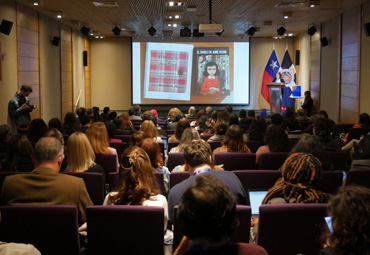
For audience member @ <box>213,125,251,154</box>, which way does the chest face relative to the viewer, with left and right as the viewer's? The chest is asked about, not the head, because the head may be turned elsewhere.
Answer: facing away from the viewer

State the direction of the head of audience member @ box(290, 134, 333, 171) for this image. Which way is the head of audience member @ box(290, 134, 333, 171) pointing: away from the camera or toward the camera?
away from the camera

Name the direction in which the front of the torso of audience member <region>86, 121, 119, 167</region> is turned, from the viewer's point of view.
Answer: away from the camera

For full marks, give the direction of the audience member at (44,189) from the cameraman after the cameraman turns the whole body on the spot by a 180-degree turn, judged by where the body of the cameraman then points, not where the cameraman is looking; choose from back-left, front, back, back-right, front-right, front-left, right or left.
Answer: left

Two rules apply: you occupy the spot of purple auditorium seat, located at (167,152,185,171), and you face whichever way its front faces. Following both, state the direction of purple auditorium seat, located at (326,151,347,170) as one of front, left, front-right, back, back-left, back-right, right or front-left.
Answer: right

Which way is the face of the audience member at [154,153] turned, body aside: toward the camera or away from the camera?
away from the camera

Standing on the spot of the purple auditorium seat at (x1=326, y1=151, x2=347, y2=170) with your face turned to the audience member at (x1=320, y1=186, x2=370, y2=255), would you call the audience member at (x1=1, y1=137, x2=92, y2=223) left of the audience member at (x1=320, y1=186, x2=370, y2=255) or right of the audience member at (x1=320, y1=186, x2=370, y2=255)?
right

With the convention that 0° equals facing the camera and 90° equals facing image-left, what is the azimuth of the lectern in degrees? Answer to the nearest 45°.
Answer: approximately 0°

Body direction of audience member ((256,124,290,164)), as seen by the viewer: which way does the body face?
away from the camera

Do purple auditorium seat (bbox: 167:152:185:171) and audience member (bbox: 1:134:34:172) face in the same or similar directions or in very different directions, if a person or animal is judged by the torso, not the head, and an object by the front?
same or similar directions

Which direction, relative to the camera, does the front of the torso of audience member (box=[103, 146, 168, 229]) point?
away from the camera

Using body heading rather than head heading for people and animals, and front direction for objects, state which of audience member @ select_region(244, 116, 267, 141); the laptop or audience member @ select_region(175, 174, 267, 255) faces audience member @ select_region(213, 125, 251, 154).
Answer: audience member @ select_region(175, 174, 267, 255)

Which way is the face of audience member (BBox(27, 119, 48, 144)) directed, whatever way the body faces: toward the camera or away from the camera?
away from the camera

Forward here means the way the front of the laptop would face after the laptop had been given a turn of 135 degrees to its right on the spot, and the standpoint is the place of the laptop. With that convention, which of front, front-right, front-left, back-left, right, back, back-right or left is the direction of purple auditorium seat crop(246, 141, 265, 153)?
front-right

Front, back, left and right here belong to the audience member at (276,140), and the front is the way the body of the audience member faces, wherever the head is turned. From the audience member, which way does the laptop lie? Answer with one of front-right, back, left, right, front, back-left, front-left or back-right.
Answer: back

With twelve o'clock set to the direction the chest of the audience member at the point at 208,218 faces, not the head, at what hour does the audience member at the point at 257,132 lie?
the audience member at the point at 257,132 is roughly at 12 o'clock from the audience member at the point at 208,218.

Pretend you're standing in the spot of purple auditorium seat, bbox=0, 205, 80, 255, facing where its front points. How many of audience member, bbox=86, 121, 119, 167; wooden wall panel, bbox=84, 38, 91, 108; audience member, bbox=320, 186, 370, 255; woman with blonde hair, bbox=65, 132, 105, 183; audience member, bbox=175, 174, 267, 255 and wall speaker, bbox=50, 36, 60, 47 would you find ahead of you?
4

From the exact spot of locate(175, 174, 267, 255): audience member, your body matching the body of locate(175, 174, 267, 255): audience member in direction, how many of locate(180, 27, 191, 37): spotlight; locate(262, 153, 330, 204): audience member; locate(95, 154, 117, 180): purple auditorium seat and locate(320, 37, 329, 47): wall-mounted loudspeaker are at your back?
0

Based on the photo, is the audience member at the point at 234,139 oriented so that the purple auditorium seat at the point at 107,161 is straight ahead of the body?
no

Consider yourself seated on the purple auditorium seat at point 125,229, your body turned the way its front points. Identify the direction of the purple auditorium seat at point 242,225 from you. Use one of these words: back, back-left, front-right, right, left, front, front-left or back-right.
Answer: right

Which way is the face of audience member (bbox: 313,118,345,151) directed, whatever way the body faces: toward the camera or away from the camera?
away from the camera

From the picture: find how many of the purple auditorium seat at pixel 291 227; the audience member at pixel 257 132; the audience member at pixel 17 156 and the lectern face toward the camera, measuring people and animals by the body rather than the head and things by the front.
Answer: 1
